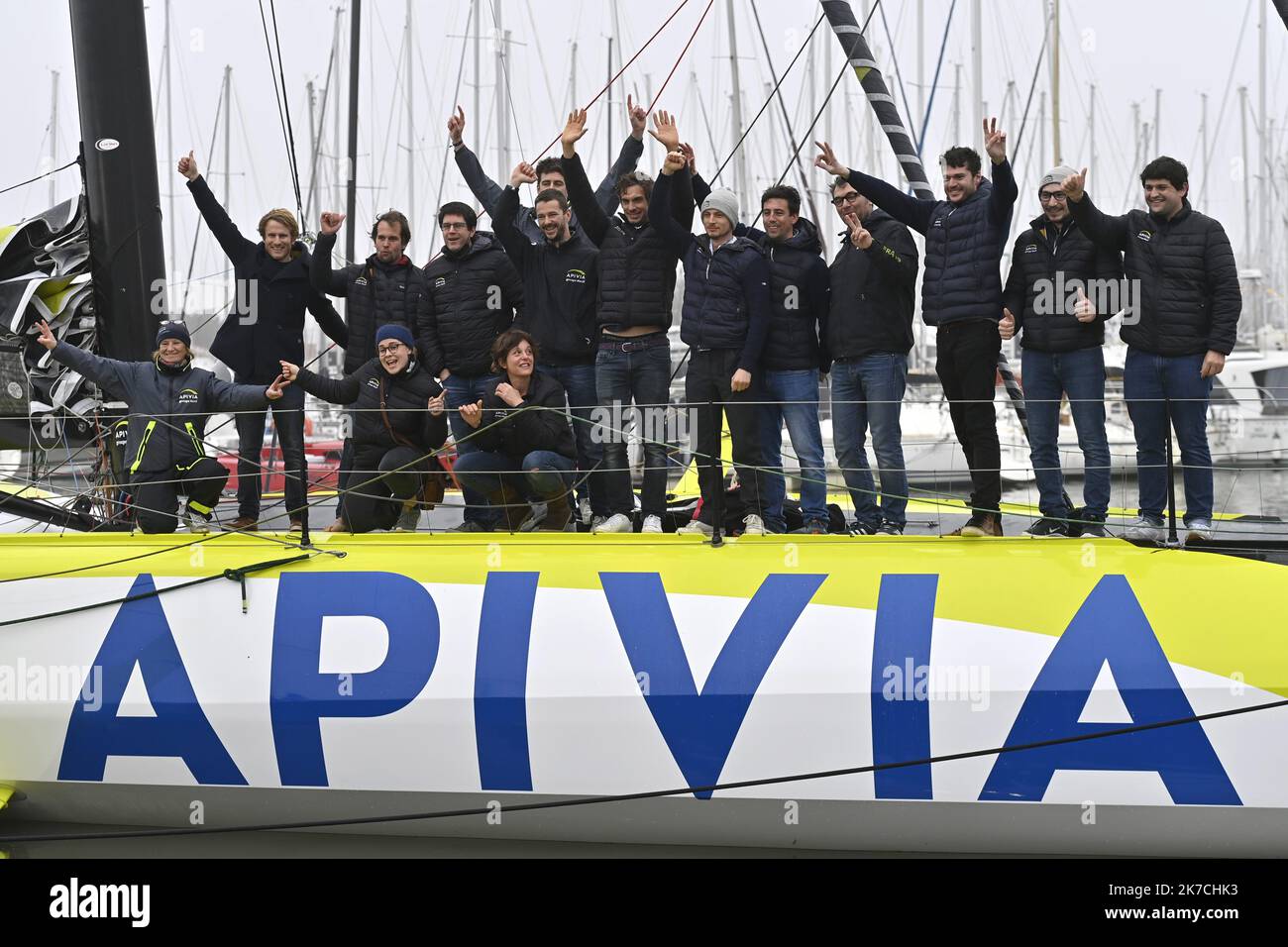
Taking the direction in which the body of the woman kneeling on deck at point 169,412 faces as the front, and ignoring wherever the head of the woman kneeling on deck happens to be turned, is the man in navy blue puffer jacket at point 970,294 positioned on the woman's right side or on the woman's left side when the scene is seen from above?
on the woman's left side

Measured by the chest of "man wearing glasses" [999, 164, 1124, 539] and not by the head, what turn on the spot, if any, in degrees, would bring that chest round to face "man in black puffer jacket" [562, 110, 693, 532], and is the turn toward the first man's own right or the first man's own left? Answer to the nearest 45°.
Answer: approximately 90° to the first man's own right

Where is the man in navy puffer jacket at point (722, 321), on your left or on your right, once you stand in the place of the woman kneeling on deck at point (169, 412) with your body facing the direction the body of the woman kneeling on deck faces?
on your left

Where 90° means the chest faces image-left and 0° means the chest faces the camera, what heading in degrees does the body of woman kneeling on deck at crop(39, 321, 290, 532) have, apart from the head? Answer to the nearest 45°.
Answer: approximately 0°

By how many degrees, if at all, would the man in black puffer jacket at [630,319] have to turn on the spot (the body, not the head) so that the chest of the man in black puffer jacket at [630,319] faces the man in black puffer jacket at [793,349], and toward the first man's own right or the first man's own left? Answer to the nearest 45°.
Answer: approximately 90° to the first man's own left
